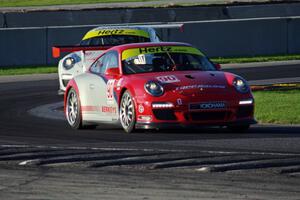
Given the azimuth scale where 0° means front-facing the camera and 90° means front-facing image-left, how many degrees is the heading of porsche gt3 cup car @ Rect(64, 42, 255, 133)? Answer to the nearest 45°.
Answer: approximately 315°

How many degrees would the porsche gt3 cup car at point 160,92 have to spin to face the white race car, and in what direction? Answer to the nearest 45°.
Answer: approximately 135° to its left
